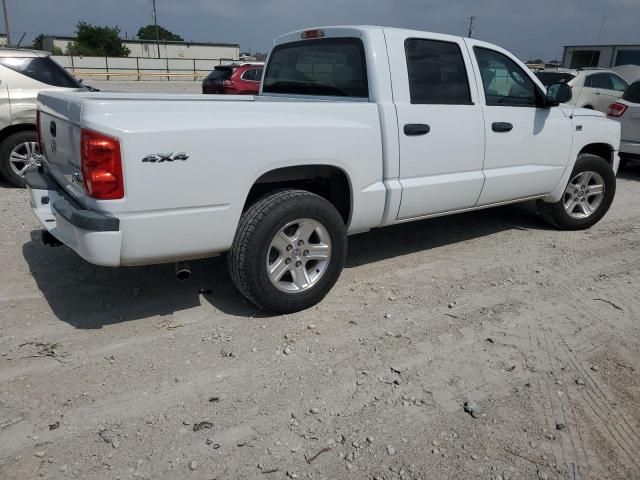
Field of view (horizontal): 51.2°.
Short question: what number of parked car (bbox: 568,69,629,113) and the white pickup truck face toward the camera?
0

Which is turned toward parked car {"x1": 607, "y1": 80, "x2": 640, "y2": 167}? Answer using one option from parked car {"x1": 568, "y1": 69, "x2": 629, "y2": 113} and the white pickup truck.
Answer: the white pickup truck

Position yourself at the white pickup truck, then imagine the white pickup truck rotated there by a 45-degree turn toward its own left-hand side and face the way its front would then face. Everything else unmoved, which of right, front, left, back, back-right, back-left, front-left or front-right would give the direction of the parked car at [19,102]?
front-left

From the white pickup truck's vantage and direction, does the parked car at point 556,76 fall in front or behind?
in front

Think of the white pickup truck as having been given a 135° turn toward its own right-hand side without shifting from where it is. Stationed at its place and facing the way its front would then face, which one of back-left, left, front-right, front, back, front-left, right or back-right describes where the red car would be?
back

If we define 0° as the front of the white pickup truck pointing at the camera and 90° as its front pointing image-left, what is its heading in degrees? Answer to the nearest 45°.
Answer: approximately 225°

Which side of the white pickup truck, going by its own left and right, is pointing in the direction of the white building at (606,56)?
front

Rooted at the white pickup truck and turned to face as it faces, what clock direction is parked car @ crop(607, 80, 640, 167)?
The parked car is roughly at 12 o'clock from the white pickup truck.

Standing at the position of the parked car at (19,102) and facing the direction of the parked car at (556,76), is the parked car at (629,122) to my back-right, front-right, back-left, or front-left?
front-right
